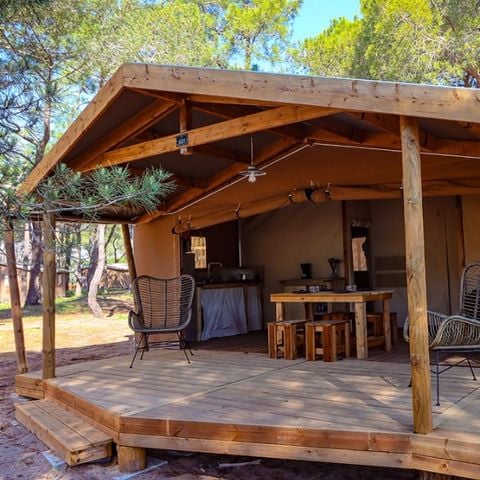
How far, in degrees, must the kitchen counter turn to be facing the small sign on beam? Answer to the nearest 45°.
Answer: approximately 45° to its right

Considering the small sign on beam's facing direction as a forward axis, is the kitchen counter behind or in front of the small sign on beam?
behind

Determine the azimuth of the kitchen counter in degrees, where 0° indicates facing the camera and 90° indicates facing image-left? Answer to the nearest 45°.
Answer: approximately 315°
